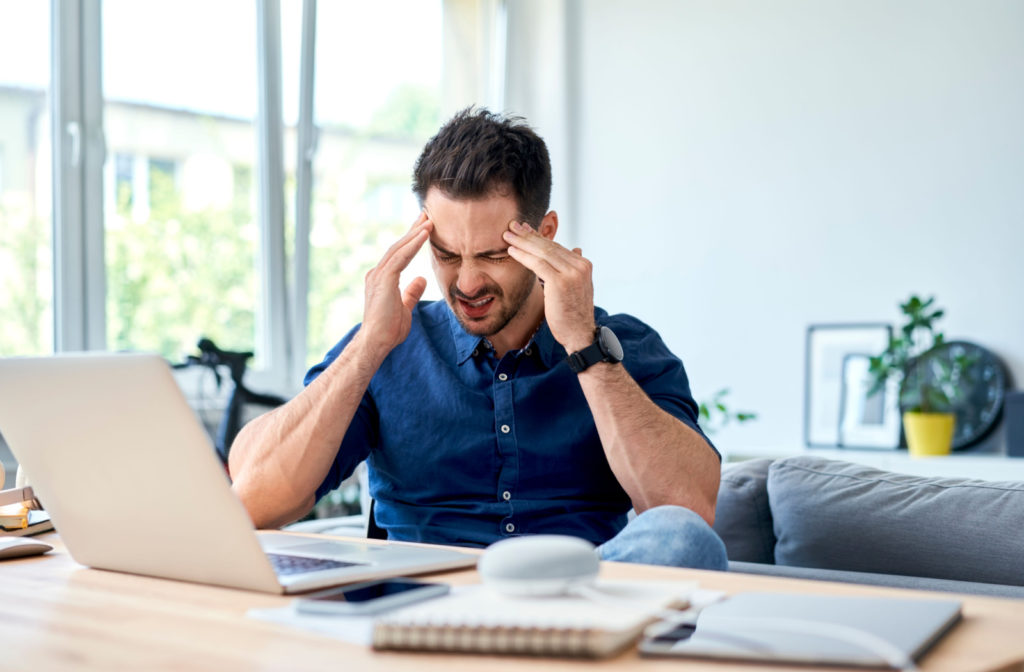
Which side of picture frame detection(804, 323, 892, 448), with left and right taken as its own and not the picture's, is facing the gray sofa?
front

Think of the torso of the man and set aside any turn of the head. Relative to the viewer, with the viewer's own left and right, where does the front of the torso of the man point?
facing the viewer

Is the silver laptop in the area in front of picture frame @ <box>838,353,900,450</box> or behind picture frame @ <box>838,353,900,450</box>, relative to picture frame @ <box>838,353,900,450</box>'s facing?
in front

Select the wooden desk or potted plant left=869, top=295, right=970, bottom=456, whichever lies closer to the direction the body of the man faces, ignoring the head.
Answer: the wooden desk

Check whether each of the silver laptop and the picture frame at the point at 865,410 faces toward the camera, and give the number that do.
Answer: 1

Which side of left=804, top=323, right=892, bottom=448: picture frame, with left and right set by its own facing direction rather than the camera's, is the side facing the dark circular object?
left

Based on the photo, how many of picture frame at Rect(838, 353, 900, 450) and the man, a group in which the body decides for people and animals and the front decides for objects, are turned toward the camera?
2

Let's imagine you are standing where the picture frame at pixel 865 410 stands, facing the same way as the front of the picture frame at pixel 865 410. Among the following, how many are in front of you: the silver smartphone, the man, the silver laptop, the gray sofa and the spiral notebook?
5

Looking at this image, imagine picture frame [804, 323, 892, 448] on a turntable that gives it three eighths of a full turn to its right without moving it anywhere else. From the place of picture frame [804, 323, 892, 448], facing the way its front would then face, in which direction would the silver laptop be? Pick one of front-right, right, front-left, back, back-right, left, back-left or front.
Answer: back-left

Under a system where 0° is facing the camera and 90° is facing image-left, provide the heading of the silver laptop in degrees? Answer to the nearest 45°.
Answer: approximately 225°

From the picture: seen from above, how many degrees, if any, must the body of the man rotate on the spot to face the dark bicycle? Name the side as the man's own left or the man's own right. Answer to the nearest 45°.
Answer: approximately 135° to the man's own right

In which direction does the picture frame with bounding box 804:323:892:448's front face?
toward the camera

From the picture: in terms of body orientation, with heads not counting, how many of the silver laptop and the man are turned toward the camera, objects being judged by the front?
1

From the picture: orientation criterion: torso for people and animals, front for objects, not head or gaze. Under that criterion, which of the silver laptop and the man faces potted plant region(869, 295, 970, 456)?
the silver laptop
